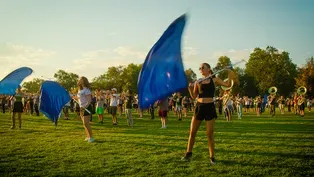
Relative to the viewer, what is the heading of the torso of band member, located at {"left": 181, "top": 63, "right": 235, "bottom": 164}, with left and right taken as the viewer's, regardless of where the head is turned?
facing the viewer and to the left of the viewer
